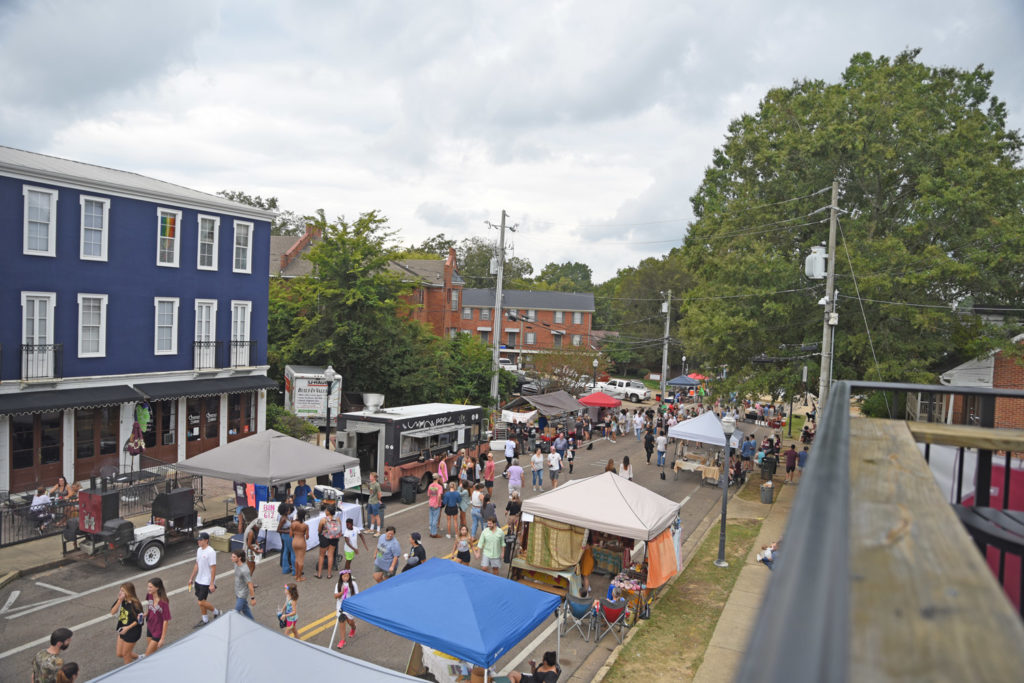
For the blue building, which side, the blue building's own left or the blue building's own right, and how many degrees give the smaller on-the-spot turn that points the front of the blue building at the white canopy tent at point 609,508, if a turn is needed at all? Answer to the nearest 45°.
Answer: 0° — it already faces it

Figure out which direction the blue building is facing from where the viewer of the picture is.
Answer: facing the viewer and to the right of the viewer

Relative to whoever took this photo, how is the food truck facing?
facing away from the viewer and to the right of the viewer

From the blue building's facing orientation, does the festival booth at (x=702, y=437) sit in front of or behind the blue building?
in front

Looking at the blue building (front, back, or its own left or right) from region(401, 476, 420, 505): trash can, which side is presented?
front

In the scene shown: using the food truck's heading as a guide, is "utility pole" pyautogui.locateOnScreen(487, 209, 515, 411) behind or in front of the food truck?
in front

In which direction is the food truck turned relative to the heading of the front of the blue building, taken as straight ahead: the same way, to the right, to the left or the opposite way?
to the left

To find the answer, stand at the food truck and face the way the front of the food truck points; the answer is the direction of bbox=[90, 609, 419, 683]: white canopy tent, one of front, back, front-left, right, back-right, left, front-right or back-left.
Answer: back-right

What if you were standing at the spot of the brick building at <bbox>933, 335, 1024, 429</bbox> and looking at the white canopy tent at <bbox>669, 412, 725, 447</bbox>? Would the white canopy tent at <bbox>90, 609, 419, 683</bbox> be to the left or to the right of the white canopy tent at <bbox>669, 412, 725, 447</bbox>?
left

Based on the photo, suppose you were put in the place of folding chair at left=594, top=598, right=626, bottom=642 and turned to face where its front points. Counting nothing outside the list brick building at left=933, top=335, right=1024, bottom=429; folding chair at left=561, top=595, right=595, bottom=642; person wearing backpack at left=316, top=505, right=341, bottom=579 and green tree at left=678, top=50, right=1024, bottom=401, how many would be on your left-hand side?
2

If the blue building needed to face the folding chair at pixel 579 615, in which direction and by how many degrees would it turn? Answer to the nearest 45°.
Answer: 0° — it already faces it
